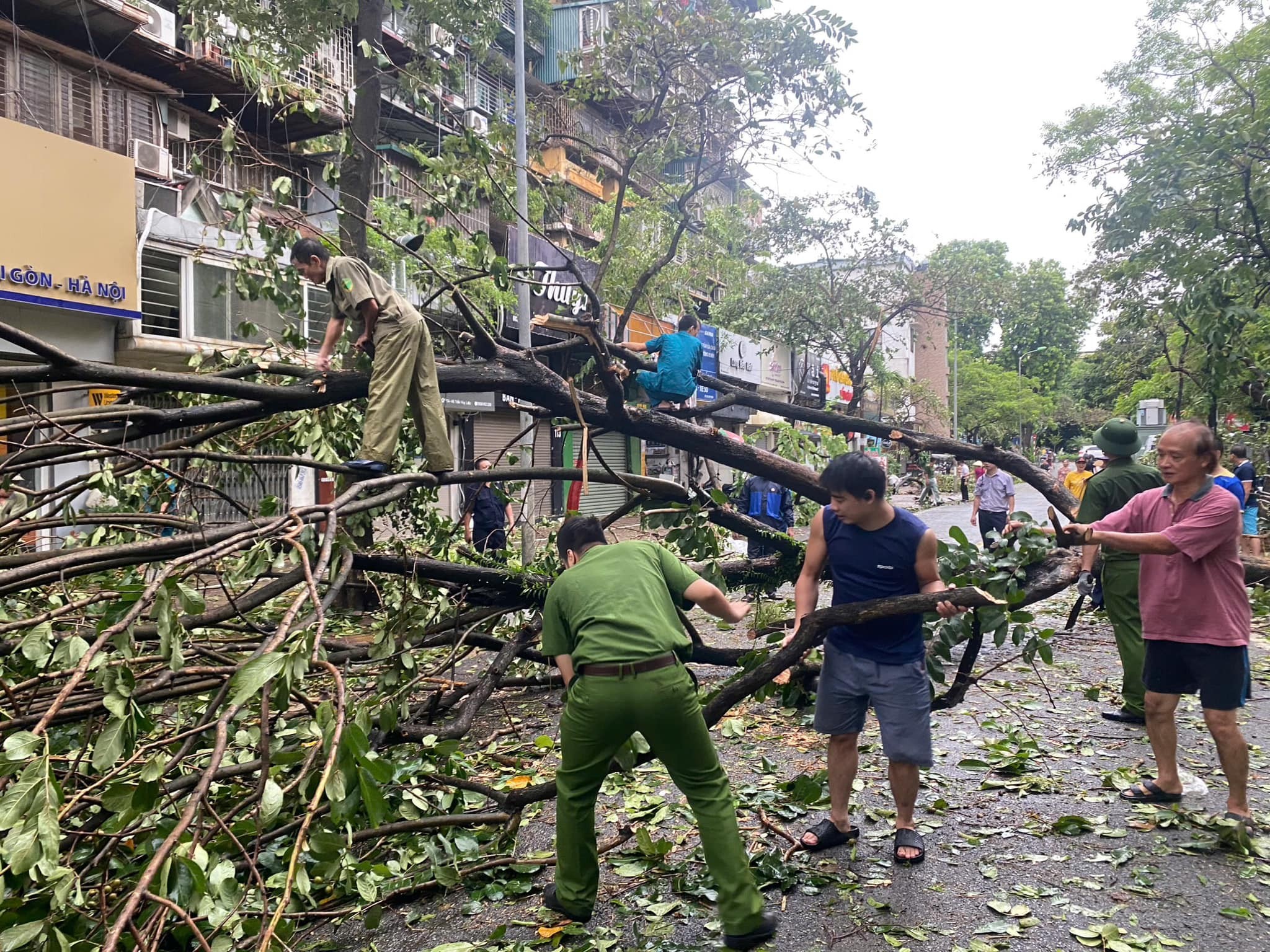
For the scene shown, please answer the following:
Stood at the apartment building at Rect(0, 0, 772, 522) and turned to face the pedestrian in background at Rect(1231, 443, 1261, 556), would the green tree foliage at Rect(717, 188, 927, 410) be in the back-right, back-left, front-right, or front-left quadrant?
front-left

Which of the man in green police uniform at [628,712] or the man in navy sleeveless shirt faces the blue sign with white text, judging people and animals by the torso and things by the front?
the man in green police uniform

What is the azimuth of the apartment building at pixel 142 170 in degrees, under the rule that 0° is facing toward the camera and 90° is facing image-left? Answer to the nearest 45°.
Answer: approximately 315°

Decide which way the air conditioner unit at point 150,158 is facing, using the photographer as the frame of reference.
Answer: facing the viewer and to the right of the viewer

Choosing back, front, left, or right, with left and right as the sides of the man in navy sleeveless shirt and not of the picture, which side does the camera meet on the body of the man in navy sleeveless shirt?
front

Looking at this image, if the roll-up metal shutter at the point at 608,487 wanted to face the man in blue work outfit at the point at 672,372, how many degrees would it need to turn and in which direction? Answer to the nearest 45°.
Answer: approximately 45° to its right

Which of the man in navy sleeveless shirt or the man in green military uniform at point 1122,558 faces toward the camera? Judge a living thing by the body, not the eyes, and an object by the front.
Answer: the man in navy sleeveless shirt

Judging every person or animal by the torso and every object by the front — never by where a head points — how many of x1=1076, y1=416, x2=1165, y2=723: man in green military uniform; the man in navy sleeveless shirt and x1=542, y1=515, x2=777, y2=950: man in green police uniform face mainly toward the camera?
1

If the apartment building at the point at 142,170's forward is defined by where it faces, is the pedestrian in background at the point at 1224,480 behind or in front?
in front

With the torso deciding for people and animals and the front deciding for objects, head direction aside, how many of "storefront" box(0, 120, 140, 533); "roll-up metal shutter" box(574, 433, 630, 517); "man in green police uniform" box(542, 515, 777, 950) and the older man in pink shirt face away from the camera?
1

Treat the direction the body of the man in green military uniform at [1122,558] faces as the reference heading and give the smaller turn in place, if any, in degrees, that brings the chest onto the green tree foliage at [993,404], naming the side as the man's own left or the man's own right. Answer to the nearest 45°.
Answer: approximately 45° to the man's own right

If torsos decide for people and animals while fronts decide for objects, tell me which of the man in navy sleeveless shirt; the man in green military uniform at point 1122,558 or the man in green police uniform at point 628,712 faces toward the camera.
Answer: the man in navy sleeveless shirt

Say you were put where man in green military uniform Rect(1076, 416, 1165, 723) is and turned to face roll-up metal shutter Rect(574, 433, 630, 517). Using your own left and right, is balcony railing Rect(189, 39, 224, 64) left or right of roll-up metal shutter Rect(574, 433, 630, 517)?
left

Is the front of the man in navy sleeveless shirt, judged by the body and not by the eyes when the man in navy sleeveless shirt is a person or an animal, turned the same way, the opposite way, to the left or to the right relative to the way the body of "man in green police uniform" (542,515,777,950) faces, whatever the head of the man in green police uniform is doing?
the opposite way

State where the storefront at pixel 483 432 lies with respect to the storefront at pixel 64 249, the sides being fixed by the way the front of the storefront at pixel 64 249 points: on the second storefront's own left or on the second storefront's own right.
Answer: on the second storefront's own left

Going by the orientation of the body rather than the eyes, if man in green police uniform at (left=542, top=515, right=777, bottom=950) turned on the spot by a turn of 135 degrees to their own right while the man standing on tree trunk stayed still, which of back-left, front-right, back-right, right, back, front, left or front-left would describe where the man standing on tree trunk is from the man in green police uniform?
back

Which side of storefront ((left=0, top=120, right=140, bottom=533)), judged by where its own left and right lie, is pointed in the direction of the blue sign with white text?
left
